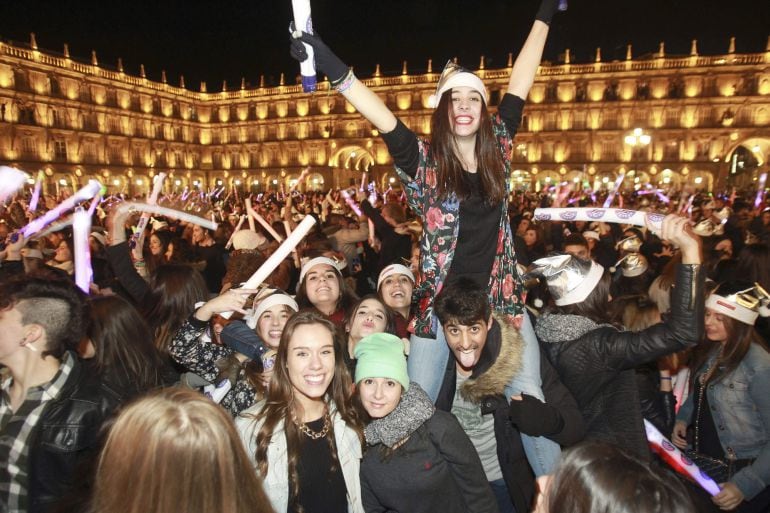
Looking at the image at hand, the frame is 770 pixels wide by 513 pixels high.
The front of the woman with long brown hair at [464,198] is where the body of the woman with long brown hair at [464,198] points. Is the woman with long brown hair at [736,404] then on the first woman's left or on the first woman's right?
on the first woman's left

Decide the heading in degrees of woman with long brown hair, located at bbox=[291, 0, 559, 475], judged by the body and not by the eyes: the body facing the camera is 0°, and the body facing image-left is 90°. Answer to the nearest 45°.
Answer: approximately 0°
